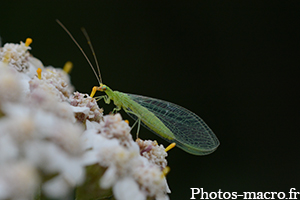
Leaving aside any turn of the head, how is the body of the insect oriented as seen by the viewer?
to the viewer's left
